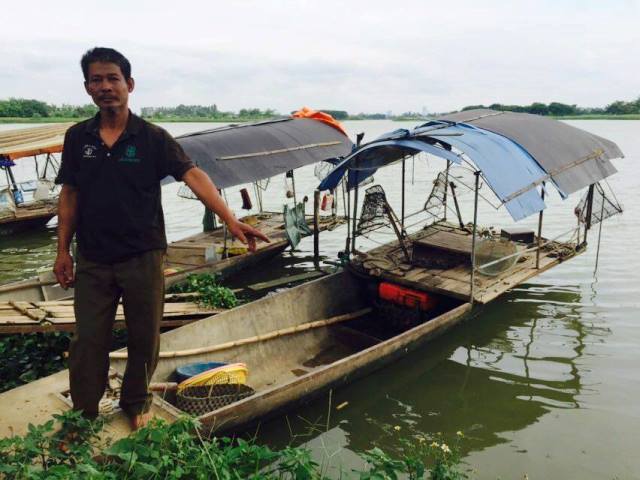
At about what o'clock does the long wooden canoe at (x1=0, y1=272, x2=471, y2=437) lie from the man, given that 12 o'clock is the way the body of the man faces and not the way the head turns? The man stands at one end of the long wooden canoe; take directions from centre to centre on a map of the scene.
The long wooden canoe is roughly at 7 o'clock from the man.

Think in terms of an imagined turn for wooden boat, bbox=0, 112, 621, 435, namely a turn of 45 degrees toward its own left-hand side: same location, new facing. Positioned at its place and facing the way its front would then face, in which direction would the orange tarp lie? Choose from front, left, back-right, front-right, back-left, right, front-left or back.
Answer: back

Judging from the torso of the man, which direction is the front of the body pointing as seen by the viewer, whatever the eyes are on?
toward the camera

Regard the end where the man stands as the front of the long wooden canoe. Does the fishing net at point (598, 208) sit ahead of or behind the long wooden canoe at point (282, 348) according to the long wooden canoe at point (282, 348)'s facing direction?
behind

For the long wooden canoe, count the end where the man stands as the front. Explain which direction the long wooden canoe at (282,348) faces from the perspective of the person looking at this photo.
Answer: facing the viewer and to the left of the viewer

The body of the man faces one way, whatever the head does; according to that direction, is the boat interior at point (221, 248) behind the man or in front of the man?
behind

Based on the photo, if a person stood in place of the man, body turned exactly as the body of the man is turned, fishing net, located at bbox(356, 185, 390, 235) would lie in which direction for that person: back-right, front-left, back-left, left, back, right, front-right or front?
back-left
